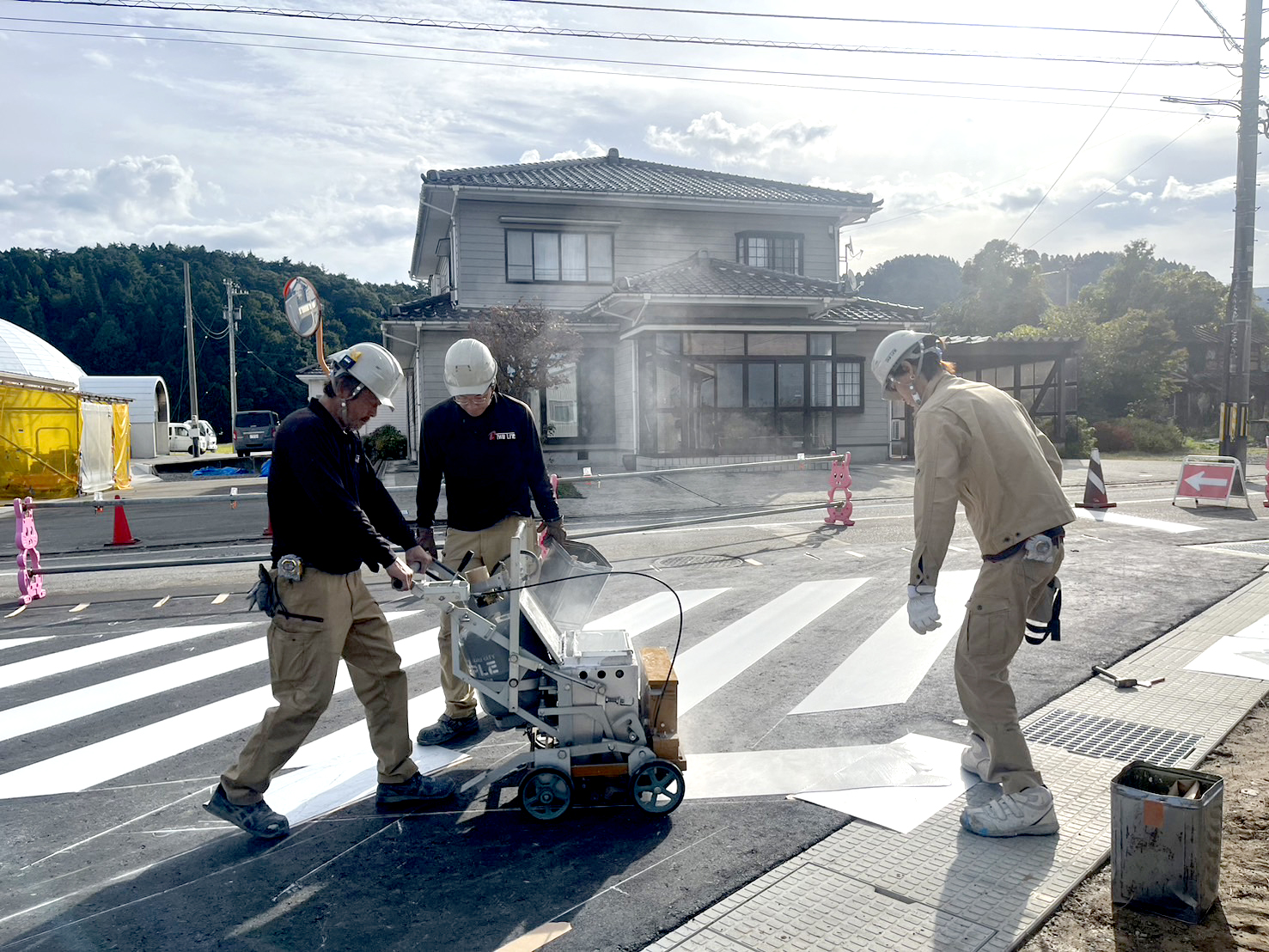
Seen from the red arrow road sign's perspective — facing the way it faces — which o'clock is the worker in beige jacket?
The worker in beige jacket is roughly at 12 o'clock from the red arrow road sign.

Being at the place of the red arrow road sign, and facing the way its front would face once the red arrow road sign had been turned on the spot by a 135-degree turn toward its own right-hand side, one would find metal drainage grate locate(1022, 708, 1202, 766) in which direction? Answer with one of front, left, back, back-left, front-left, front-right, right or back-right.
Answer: back-left

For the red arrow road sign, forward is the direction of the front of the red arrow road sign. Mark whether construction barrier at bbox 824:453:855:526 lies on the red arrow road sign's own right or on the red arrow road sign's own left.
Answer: on the red arrow road sign's own right

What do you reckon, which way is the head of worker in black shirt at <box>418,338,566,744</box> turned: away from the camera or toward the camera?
toward the camera

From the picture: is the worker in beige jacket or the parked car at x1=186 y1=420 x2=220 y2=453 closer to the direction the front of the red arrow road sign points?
the worker in beige jacket

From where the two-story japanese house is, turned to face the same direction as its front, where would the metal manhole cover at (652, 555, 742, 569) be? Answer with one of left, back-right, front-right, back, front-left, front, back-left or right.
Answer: front

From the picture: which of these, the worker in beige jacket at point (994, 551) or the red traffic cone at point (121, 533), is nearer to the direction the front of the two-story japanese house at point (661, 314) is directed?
the worker in beige jacket

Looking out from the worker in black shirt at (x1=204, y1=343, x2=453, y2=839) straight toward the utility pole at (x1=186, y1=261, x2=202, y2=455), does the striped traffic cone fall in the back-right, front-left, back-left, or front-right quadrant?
front-right

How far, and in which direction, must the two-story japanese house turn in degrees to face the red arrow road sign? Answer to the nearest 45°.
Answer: approximately 45° to its left

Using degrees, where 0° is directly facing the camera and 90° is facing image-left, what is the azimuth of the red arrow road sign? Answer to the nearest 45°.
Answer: approximately 0°

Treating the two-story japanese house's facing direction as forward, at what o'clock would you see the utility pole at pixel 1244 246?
The utility pole is roughly at 10 o'clock from the two-story japanese house.

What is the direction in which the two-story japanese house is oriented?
toward the camera

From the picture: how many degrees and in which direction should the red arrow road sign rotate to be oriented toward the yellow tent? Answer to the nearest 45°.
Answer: approximately 90° to its right

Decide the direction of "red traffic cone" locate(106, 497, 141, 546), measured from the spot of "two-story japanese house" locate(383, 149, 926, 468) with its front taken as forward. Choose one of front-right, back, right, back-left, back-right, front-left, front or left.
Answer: front-right

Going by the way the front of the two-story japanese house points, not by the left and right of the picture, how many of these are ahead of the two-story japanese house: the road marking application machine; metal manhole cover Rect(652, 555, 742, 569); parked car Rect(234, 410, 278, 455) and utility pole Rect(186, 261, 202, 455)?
2

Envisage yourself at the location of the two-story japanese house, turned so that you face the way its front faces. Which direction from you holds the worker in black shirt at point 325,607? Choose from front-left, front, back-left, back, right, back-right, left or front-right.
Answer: front

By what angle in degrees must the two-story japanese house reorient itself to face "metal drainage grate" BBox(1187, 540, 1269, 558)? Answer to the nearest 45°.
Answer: approximately 45° to its left

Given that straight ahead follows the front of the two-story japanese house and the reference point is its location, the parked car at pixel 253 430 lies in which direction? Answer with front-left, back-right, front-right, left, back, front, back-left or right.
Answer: back-right
